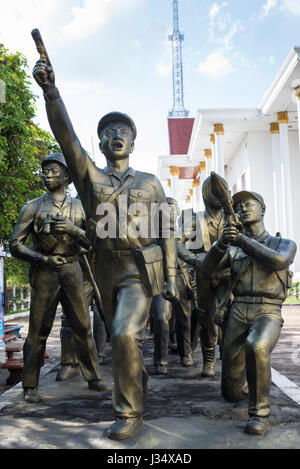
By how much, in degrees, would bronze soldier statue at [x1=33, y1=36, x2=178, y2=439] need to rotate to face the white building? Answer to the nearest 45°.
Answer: approximately 180°

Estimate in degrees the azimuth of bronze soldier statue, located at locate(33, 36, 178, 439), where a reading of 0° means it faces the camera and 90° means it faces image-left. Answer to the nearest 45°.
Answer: approximately 0°

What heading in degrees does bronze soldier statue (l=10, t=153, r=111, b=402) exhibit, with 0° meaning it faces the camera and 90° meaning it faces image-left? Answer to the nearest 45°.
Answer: approximately 0°

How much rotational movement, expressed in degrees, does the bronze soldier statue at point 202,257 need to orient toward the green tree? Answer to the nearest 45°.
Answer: approximately 135° to its right

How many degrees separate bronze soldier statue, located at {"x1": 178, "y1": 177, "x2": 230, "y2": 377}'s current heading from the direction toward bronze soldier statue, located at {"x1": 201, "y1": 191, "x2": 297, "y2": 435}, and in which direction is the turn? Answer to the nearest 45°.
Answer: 0° — it already faces it

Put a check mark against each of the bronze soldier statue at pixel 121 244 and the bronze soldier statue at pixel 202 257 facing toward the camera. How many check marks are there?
2

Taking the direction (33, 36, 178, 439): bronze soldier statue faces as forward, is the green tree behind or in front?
behind

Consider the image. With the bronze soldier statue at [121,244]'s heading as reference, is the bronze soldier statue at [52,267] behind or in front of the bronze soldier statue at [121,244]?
behind
